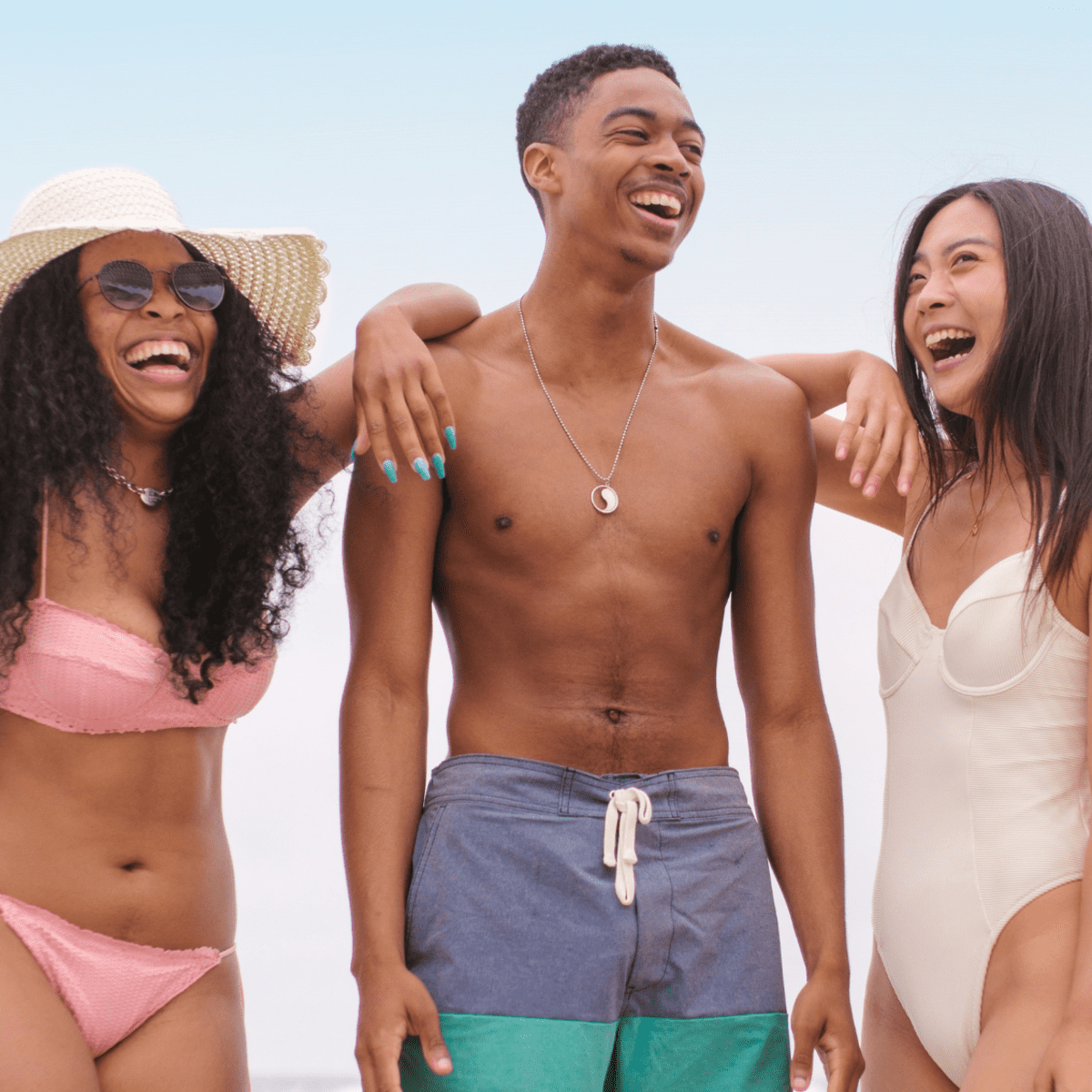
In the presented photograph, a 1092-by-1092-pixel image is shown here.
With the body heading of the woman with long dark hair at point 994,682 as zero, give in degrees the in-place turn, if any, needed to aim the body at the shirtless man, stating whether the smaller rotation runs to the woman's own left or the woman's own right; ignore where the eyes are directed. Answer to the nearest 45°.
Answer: approximately 45° to the woman's own right

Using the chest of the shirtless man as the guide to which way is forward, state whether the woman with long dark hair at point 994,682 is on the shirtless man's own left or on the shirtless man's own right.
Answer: on the shirtless man's own left

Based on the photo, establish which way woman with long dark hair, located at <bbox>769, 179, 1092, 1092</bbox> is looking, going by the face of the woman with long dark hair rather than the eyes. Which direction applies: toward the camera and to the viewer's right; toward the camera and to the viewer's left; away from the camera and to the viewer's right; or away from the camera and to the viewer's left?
toward the camera and to the viewer's left

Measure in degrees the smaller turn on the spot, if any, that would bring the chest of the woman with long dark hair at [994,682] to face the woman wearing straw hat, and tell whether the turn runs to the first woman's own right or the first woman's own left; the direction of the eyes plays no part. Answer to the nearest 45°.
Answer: approximately 45° to the first woman's own right

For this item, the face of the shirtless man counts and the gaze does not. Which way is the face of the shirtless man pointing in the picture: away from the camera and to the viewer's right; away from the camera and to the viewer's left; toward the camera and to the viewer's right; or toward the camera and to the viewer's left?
toward the camera and to the viewer's right

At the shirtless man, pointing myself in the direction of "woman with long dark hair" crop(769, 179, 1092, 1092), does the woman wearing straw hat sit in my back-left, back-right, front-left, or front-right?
back-right

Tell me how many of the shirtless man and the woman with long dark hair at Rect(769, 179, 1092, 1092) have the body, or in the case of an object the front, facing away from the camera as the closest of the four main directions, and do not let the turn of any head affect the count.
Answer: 0

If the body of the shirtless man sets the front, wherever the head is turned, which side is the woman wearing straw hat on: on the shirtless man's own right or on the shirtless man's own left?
on the shirtless man's own right

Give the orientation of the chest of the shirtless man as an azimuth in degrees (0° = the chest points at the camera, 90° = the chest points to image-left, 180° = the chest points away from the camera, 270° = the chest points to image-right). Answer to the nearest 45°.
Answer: approximately 0°

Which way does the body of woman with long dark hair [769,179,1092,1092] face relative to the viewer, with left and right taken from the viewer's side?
facing the viewer and to the left of the viewer
